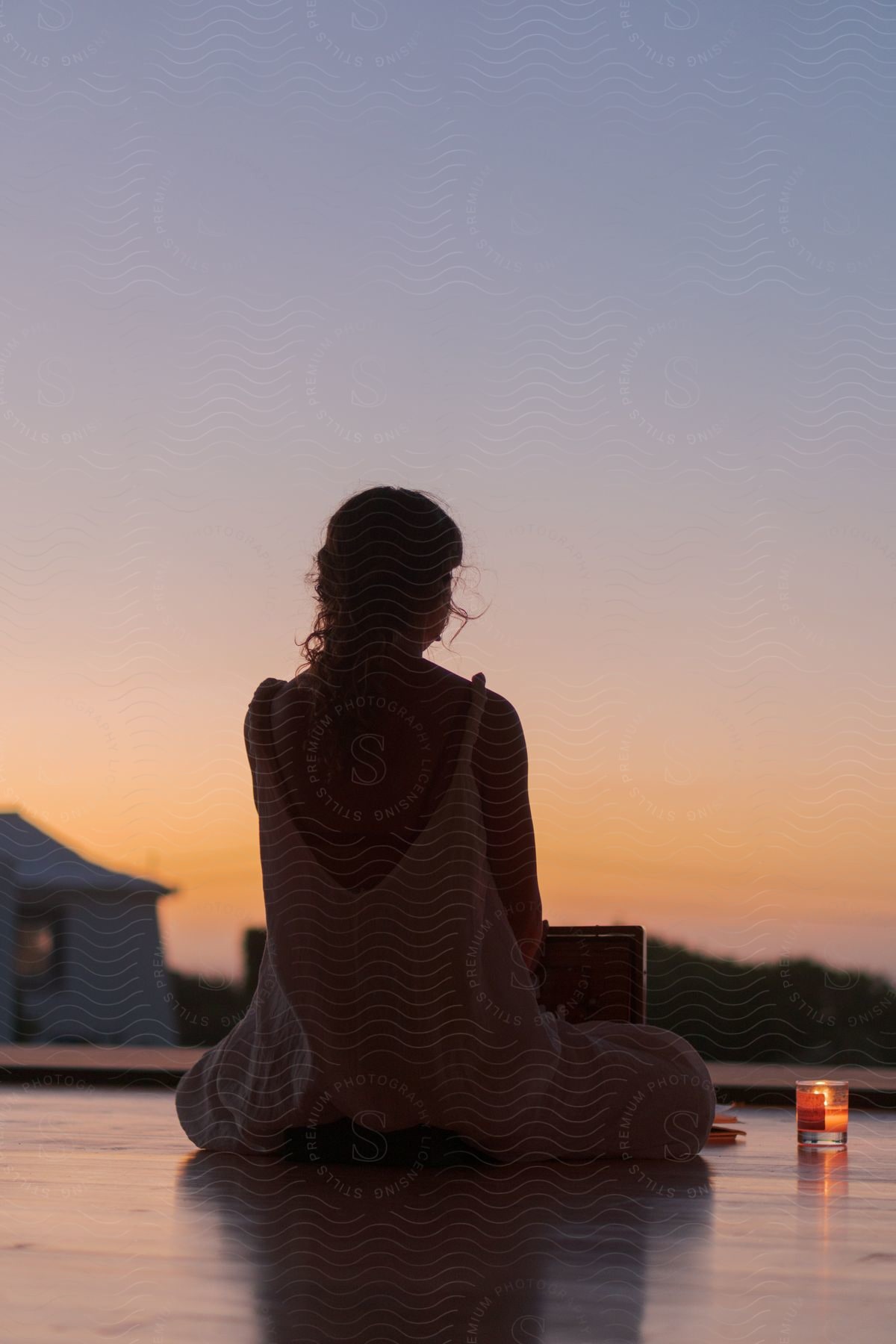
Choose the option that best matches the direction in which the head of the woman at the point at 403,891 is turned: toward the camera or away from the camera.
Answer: away from the camera

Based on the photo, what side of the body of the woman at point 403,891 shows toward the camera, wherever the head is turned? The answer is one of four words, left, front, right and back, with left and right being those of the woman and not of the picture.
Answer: back
